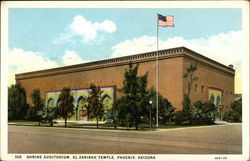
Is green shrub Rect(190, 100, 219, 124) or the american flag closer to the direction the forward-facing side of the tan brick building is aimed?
the american flag

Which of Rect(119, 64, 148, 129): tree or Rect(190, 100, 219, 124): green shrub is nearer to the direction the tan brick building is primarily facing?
the tree

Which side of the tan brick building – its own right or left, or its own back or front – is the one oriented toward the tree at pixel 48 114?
front

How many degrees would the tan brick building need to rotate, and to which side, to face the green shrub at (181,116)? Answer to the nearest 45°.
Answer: approximately 90° to its left

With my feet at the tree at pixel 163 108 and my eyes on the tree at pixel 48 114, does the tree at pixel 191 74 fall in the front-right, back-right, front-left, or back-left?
back-right

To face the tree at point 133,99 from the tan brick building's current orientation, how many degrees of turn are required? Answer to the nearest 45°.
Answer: approximately 45° to its left

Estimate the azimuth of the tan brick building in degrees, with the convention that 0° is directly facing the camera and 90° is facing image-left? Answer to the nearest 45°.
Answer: approximately 45°
